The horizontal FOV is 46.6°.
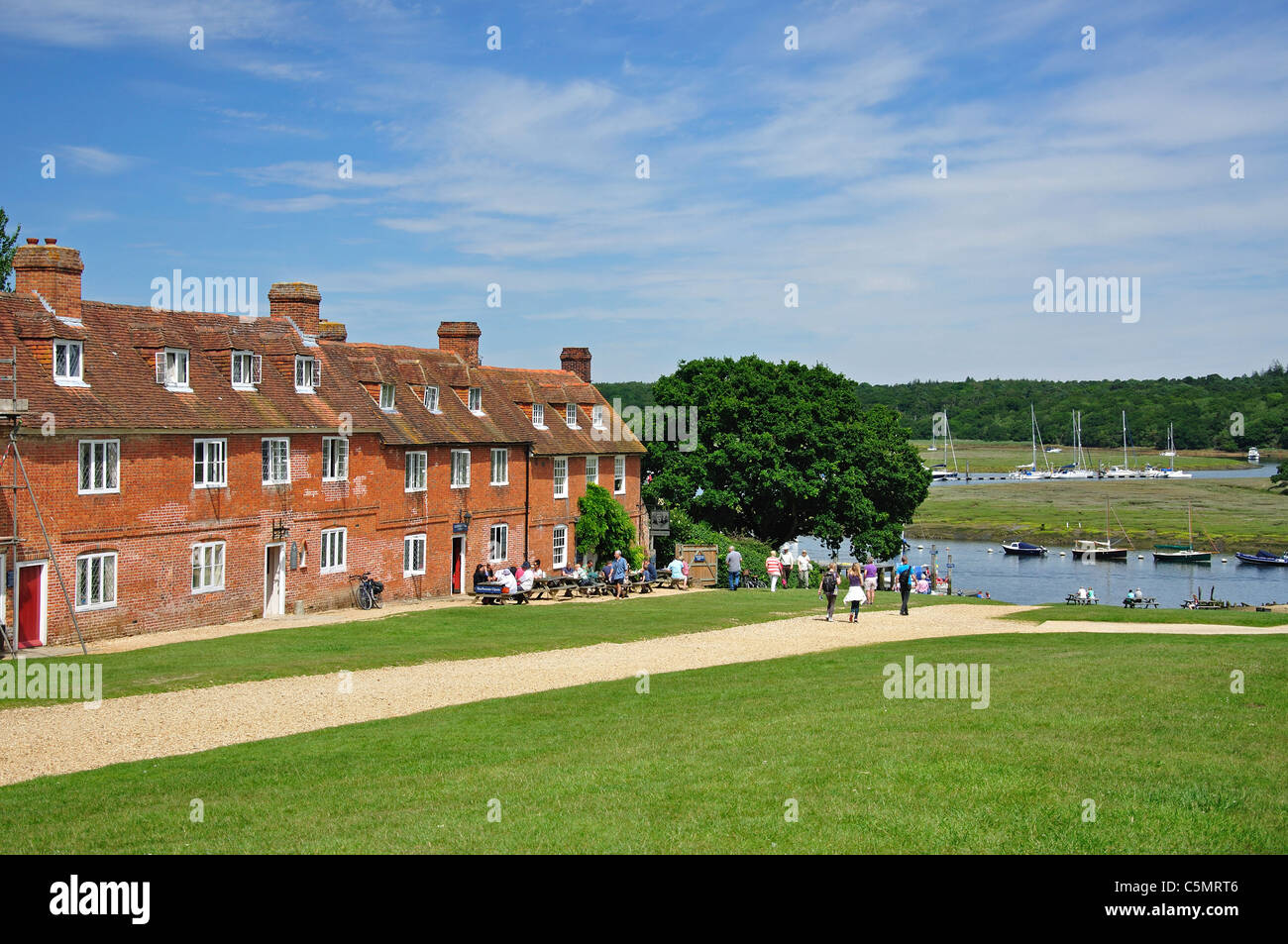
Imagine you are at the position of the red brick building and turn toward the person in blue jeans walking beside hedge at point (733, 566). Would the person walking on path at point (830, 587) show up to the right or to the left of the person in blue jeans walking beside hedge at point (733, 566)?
right

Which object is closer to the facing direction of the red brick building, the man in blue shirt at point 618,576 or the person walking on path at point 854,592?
the person walking on path

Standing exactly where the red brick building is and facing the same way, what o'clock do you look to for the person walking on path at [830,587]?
The person walking on path is roughly at 11 o'clock from the red brick building.

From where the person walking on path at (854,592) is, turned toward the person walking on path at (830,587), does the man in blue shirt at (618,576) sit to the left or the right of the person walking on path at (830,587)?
right

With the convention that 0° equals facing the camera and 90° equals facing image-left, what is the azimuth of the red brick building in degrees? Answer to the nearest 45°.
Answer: approximately 315°

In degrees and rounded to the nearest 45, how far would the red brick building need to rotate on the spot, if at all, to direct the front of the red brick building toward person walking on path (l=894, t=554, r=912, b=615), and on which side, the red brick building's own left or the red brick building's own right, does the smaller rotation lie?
approximately 45° to the red brick building's own left

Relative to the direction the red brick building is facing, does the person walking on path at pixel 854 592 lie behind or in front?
in front
